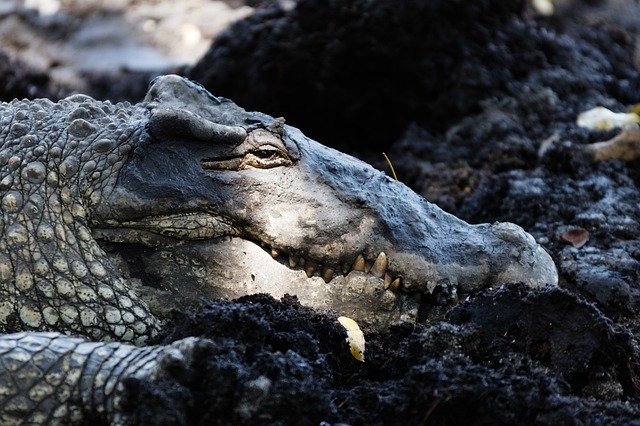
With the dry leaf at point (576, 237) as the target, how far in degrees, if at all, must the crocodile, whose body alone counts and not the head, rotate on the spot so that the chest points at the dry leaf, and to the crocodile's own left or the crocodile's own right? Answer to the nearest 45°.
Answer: approximately 45° to the crocodile's own left

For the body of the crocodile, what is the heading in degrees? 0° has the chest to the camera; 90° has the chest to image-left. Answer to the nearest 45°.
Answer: approximately 270°

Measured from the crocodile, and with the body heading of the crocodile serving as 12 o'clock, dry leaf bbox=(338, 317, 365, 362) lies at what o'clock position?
The dry leaf is roughly at 1 o'clock from the crocodile.
